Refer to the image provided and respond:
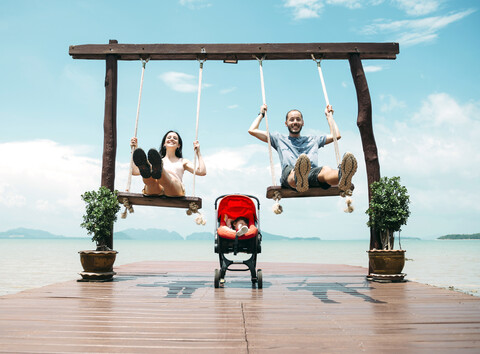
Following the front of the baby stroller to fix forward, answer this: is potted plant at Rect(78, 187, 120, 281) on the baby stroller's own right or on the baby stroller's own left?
on the baby stroller's own right

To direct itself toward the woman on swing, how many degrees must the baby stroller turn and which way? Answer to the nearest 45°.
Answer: approximately 90° to its right

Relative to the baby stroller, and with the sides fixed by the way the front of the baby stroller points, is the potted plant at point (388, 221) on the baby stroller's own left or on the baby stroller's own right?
on the baby stroller's own left

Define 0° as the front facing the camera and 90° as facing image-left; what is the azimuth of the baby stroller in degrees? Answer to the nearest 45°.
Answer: approximately 0°
